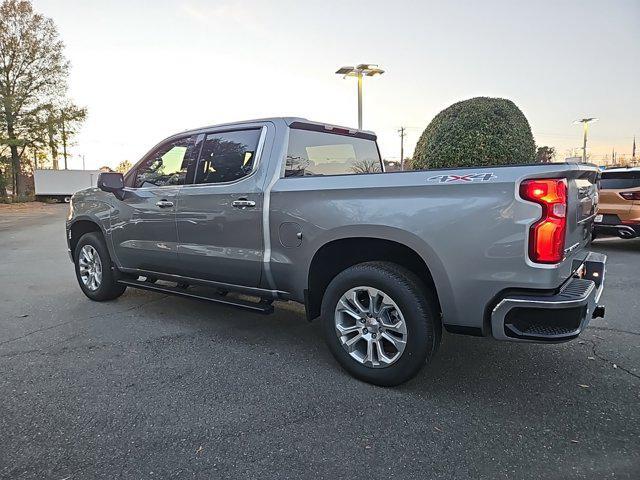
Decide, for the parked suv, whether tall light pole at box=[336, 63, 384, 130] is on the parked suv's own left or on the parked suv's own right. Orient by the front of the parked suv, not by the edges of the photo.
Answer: on the parked suv's own left

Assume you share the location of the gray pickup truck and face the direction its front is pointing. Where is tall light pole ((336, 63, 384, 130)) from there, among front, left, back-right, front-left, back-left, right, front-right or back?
front-right

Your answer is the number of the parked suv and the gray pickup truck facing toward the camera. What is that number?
0

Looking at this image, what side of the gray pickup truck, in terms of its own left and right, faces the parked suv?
right

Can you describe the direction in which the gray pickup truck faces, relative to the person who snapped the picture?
facing away from the viewer and to the left of the viewer

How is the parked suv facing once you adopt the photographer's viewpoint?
facing away from the viewer and to the right of the viewer

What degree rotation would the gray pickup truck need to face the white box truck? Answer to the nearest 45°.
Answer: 0° — it already faces it

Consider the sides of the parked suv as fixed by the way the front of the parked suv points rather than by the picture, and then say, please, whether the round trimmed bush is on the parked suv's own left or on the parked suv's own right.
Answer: on the parked suv's own left

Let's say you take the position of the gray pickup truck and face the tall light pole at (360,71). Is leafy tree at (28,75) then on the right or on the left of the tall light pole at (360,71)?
left
